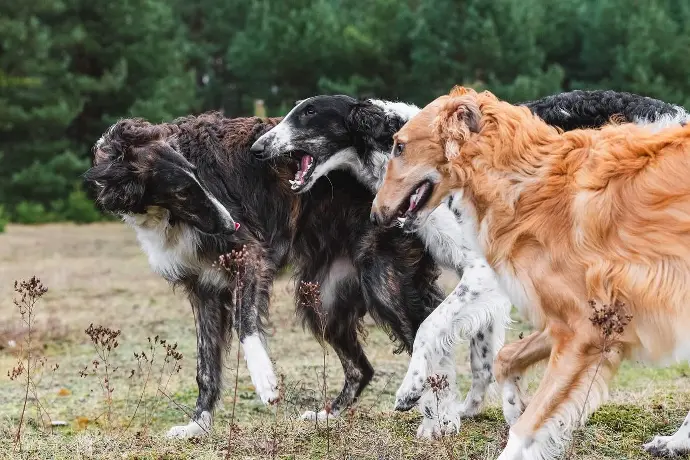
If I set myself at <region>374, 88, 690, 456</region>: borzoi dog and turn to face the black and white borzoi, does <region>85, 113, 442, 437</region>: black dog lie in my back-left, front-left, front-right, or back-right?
front-left

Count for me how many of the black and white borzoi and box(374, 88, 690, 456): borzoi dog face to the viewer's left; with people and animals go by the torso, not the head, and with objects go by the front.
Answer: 2

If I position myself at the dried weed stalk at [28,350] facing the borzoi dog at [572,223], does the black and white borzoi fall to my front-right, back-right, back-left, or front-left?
front-left

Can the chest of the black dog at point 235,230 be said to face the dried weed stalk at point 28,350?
yes

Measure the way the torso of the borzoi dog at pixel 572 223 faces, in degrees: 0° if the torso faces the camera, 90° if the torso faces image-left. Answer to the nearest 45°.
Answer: approximately 90°

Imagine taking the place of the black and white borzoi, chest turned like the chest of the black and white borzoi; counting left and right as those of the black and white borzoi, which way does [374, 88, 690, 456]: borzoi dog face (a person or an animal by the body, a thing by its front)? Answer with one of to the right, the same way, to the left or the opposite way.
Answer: the same way

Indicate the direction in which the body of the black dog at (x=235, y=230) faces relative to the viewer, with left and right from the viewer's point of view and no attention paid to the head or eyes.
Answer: facing the viewer and to the left of the viewer

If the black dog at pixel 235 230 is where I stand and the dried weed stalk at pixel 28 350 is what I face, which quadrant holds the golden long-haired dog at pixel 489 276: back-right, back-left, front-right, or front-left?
back-left

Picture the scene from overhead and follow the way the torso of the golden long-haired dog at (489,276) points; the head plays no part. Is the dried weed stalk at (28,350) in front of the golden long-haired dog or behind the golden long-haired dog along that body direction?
in front

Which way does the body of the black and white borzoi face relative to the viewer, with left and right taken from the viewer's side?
facing to the left of the viewer
